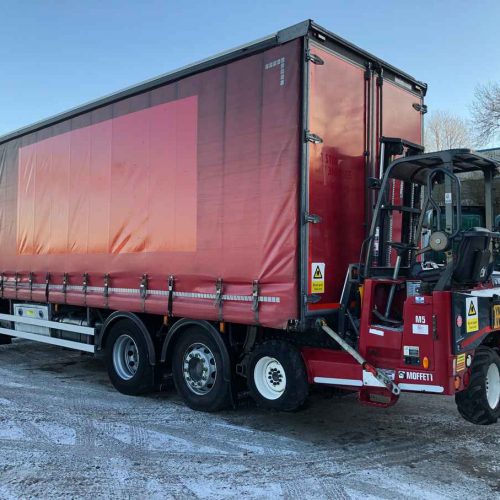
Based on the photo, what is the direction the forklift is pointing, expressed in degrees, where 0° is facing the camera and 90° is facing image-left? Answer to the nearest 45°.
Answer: approximately 135°

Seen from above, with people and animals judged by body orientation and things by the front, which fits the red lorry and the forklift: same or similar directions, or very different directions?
same or similar directions

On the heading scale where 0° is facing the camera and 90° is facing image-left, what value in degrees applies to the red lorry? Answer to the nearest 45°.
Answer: approximately 135°
